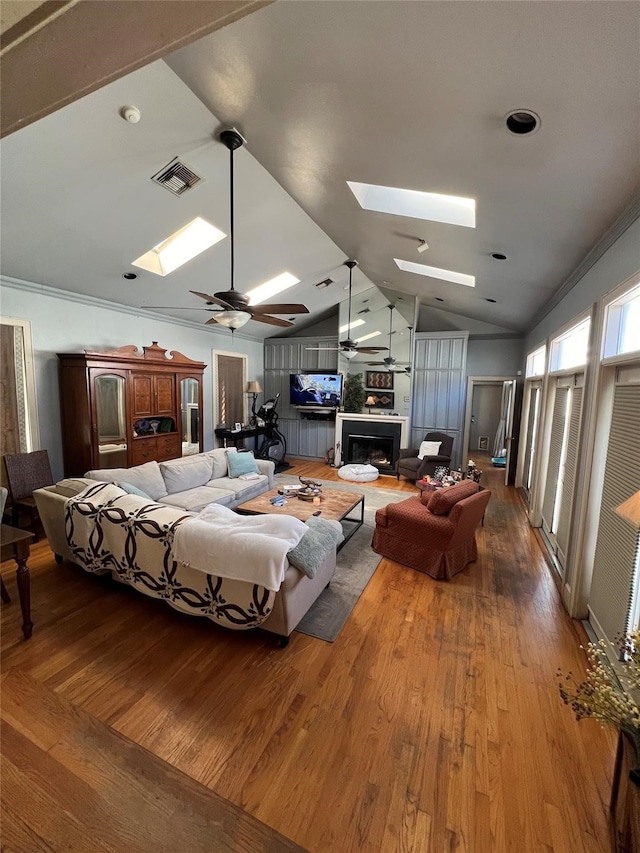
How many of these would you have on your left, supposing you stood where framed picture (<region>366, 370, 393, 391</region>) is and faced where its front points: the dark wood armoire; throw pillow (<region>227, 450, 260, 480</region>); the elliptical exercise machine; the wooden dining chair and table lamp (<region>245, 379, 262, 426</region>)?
0

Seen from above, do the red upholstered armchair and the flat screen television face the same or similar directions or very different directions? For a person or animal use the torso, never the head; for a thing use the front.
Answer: very different directions

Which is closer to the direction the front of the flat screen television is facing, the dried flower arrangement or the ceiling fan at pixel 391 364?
the dried flower arrangement

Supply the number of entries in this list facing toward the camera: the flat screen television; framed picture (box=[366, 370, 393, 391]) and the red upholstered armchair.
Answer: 2

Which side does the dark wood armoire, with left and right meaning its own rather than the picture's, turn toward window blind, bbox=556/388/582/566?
front

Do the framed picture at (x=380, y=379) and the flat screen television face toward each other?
no

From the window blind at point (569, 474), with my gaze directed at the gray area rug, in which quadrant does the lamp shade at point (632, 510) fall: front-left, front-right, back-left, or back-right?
front-left

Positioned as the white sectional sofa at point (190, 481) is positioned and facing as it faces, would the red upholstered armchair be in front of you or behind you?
in front

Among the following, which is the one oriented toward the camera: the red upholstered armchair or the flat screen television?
the flat screen television

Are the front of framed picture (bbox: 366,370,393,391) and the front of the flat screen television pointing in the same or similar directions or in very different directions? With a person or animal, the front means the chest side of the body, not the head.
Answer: same or similar directions

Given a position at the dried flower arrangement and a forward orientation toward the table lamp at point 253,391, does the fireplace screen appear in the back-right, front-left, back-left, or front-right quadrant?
front-right

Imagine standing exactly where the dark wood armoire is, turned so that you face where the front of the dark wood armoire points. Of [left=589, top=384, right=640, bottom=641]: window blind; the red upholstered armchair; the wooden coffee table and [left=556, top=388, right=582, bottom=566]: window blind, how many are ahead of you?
4

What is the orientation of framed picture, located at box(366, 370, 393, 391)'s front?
toward the camera

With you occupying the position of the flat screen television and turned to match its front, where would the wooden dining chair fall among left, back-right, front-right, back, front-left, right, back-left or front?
front-right

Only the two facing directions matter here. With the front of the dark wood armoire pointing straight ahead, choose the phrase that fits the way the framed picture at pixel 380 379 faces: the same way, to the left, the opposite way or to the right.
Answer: to the right

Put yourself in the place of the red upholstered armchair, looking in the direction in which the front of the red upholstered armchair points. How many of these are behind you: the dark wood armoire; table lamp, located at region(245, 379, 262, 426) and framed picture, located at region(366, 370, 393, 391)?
0
